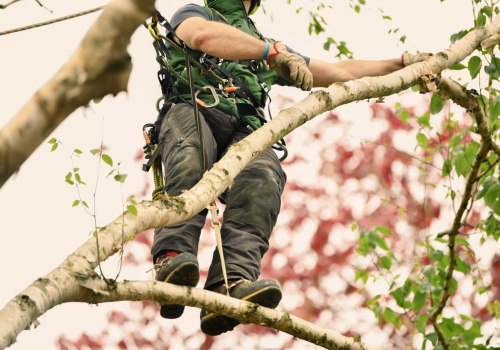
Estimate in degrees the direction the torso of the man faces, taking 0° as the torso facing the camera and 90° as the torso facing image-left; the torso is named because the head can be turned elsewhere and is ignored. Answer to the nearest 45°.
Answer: approximately 315°
